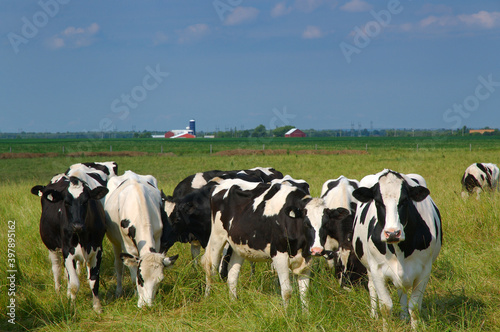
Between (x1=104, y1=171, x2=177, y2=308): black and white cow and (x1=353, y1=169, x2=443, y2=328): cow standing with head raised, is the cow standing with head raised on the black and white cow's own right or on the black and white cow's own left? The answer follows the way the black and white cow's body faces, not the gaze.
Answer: on the black and white cow's own left

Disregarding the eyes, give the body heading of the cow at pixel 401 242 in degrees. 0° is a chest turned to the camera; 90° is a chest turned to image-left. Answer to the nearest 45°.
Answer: approximately 0°

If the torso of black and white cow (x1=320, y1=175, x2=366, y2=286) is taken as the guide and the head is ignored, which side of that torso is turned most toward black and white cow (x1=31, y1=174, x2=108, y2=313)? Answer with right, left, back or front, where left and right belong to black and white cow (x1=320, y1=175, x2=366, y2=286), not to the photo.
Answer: right

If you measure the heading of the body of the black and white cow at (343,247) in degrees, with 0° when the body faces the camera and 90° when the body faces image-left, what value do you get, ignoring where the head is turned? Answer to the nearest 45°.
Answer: approximately 0°

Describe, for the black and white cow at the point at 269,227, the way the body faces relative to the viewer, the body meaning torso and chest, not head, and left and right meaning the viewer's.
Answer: facing the viewer and to the right of the viewer

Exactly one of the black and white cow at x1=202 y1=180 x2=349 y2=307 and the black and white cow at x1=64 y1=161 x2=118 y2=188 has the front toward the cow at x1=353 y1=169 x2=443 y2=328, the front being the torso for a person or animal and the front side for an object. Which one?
the black and white cow at x1=202 y1=180 x2=349 y2=307

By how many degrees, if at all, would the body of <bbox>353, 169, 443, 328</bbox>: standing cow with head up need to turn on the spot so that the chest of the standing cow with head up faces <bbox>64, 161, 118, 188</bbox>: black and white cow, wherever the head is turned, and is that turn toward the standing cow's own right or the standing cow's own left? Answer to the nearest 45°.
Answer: approximately 135° to the standing cow's own right
